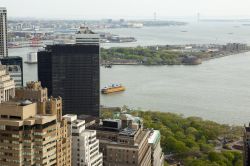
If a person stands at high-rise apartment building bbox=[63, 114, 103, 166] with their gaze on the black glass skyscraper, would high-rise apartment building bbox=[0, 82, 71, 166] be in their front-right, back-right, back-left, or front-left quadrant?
back-left
